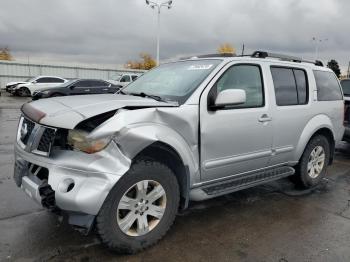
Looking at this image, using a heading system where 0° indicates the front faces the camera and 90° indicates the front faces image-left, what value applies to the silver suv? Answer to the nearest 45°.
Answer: approximately 45°

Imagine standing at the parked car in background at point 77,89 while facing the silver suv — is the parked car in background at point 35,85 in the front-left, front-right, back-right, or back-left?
back-right

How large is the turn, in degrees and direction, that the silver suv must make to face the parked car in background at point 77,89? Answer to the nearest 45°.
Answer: approximately 135° to its right

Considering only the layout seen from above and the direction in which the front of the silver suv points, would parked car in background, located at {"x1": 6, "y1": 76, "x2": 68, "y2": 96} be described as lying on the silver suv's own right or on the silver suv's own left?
on the silver suv's own right

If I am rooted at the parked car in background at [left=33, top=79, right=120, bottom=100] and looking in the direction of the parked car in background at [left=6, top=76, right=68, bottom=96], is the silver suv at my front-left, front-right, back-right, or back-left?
back-left
